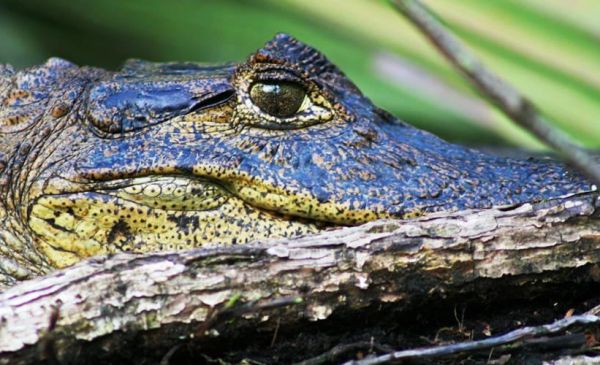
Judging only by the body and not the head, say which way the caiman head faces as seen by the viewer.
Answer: to the viewer's right
